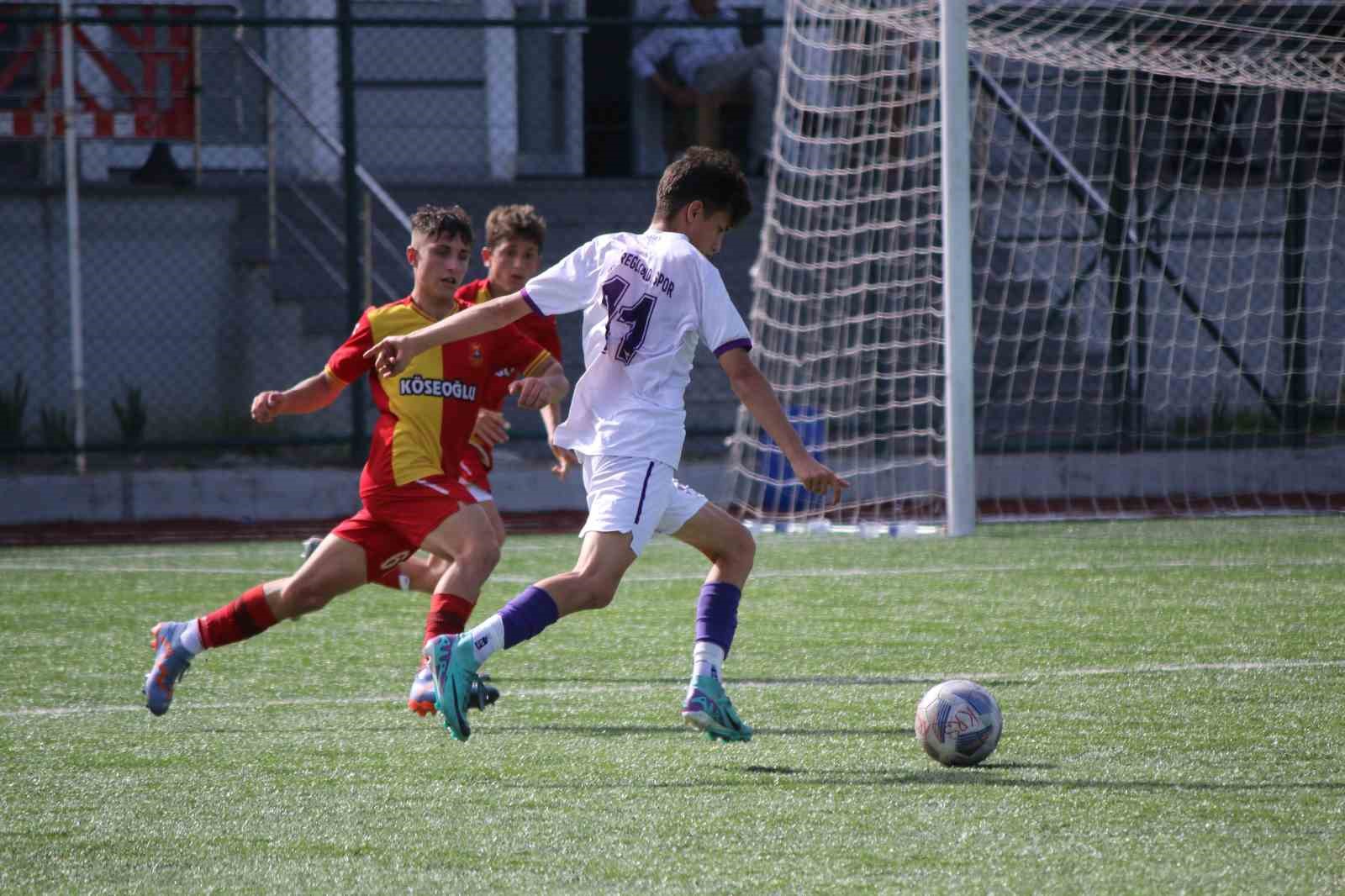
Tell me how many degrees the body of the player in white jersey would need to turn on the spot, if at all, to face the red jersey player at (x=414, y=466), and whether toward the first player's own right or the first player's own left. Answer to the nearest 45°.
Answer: approximately 90° to the first player's own left

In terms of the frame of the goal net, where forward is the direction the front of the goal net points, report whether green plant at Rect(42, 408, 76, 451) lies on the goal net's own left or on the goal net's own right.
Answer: on the goal net's own right

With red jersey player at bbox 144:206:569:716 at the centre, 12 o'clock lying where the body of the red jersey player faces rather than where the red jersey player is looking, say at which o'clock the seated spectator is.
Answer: The seated spectator is roughly at 8 o'clock from the red jersey player.

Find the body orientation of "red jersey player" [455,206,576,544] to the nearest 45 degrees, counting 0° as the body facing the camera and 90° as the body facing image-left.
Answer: approximately 315°

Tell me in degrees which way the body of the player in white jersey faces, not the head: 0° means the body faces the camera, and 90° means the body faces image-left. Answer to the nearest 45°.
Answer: approximately 225°

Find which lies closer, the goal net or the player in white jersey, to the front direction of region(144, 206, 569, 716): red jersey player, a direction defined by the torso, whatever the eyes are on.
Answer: the player in white jersey
